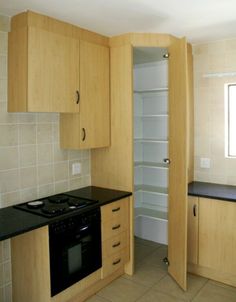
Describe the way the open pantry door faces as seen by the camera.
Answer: facing to the right of the viewer

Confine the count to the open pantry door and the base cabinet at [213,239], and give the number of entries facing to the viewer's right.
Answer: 1

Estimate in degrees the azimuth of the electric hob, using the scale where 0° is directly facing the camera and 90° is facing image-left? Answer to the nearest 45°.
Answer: approximately 315°

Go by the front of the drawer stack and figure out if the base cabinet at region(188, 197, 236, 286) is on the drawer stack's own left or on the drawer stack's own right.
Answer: on the drawer stack's own left

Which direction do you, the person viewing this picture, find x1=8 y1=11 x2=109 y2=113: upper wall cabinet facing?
facing the viewer and to the right of the viewer
